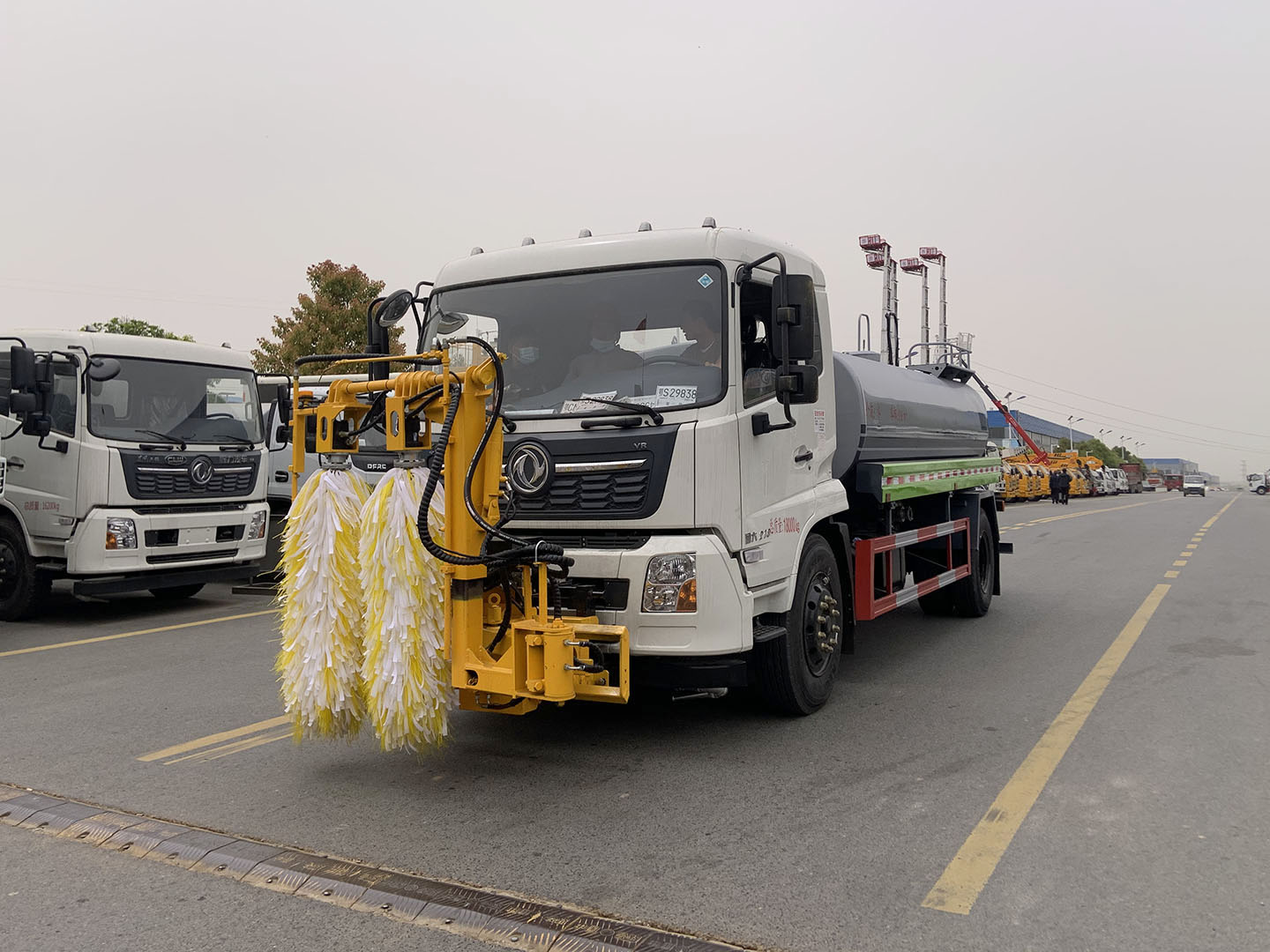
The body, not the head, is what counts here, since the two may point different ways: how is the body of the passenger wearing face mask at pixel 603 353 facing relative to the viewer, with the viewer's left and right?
facing the viewer and to the left of the viewer

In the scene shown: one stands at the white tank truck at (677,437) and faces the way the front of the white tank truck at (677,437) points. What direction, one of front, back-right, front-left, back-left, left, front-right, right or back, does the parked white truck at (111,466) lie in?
right

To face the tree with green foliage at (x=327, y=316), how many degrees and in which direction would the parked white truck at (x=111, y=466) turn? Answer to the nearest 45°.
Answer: approximately 135° to its left

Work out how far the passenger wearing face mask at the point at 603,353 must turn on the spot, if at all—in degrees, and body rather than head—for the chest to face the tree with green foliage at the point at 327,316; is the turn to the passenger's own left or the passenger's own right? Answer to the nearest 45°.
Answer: approximately 135° to the passenger's own right

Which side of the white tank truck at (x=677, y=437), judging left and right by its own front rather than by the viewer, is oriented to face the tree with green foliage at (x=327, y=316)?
right

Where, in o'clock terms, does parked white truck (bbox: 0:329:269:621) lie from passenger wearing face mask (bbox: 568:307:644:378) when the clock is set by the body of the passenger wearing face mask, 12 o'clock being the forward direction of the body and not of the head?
The parked white truck is roughly at 3 o'clock from the passenger wearing face mask.

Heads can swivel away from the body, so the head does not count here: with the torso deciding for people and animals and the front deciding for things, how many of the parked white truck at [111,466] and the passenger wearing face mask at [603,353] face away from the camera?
0

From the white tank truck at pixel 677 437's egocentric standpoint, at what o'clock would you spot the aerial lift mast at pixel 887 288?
The aerial lift mast is roughly at 5 o'clock from the white tank truck.

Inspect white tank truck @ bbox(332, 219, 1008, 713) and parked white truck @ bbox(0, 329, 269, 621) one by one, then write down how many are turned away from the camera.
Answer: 0
